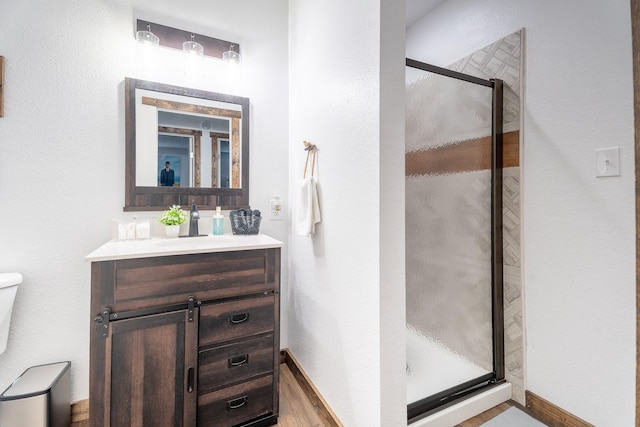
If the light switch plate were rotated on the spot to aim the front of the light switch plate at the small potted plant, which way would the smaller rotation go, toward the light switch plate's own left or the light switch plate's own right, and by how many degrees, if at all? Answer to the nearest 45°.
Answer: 0° — it already faces it

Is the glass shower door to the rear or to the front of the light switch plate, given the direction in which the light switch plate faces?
to the front

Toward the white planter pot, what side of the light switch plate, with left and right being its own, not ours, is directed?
front

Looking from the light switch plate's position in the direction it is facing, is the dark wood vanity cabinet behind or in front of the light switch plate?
in front

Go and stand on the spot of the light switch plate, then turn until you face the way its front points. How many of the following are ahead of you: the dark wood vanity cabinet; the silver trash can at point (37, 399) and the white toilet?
3

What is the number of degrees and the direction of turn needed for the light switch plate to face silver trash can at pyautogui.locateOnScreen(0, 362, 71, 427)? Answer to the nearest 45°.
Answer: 0° — it already faces it

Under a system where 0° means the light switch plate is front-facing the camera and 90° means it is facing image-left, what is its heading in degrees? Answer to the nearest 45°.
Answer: approximately 45°

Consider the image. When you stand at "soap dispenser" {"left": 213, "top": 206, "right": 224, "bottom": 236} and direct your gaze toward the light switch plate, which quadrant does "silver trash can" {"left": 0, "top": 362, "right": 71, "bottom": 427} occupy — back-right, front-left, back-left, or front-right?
back-right

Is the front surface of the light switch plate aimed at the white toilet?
yes

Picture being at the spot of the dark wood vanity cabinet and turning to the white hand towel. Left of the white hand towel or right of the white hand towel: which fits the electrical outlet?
left

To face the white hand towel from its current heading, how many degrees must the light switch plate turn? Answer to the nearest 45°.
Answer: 0° — it already faces it
